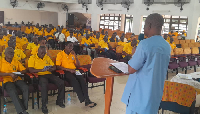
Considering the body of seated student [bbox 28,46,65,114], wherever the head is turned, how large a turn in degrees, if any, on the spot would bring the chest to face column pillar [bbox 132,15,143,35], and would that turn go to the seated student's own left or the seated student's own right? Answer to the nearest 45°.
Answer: approximately 90° to the seated student's own left

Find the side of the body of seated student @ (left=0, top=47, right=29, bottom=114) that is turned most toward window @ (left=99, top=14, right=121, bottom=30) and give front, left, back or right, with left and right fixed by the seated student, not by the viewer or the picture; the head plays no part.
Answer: left

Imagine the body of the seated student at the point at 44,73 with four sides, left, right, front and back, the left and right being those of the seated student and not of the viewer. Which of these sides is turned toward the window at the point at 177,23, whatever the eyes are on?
left

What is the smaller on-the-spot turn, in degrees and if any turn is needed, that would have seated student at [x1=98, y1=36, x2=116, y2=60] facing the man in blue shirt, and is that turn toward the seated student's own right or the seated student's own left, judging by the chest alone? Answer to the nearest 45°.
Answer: approximately 45° to the seated student's own right

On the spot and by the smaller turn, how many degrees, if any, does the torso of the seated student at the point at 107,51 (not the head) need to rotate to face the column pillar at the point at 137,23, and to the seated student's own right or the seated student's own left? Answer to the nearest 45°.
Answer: approximately 135° to the seated student's own left

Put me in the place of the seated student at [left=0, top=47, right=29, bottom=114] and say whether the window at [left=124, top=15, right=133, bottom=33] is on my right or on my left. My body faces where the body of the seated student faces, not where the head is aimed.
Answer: on my left

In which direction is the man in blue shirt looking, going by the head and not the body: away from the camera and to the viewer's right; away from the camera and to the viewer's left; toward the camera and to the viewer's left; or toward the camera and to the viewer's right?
away from the camera and to the viewer's left

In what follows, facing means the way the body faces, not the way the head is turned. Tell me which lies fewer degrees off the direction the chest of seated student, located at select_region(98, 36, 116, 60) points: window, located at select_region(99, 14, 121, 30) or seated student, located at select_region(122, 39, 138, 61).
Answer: the seated student

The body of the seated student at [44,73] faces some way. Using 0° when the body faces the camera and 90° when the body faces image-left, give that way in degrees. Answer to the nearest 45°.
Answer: approximately 315°

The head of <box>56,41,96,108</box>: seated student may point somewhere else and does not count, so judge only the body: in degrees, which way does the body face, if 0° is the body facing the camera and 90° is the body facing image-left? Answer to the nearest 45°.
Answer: approximately 315°

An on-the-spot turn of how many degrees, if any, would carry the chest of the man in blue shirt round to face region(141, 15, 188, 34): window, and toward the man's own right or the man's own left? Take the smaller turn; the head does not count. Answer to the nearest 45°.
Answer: approximately 45° to the man's own right
